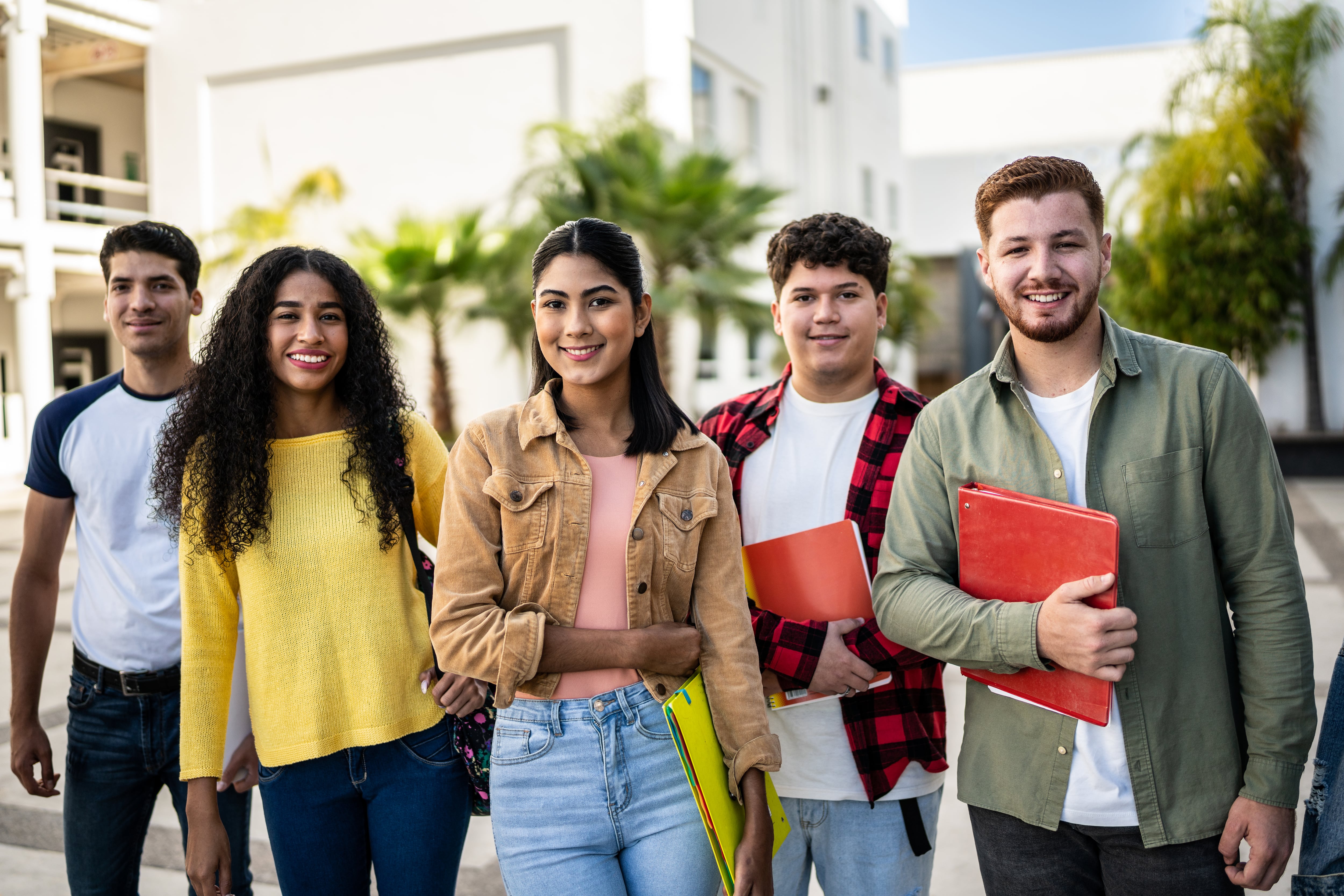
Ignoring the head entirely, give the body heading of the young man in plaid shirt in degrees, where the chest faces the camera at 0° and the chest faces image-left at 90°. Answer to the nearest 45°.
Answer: approximately 0°

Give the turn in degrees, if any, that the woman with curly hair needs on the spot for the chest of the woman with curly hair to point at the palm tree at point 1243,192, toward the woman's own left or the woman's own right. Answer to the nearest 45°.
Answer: approximately 135° to the woman's own left

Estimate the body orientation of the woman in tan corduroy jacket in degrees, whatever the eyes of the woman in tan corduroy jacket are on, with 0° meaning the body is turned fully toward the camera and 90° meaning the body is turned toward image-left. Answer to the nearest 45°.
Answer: approximately 0°

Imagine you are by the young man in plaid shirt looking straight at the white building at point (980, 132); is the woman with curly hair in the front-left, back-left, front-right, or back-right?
back-left

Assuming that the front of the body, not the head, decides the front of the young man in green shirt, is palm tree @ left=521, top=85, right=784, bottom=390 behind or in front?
behind

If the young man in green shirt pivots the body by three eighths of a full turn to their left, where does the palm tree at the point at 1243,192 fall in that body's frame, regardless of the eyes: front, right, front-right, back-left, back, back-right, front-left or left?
front-left
